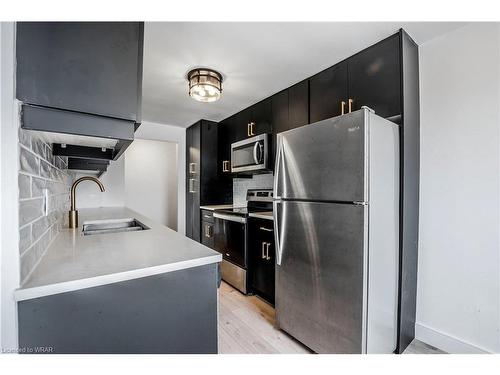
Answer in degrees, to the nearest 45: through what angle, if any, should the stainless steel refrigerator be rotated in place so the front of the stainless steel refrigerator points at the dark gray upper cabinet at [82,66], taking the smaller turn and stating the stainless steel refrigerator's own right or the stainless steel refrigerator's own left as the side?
0° — it already faces it

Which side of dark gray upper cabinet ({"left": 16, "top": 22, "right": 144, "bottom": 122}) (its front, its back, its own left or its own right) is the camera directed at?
right

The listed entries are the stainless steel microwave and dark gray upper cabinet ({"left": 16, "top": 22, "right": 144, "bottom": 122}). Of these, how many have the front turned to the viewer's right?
1
